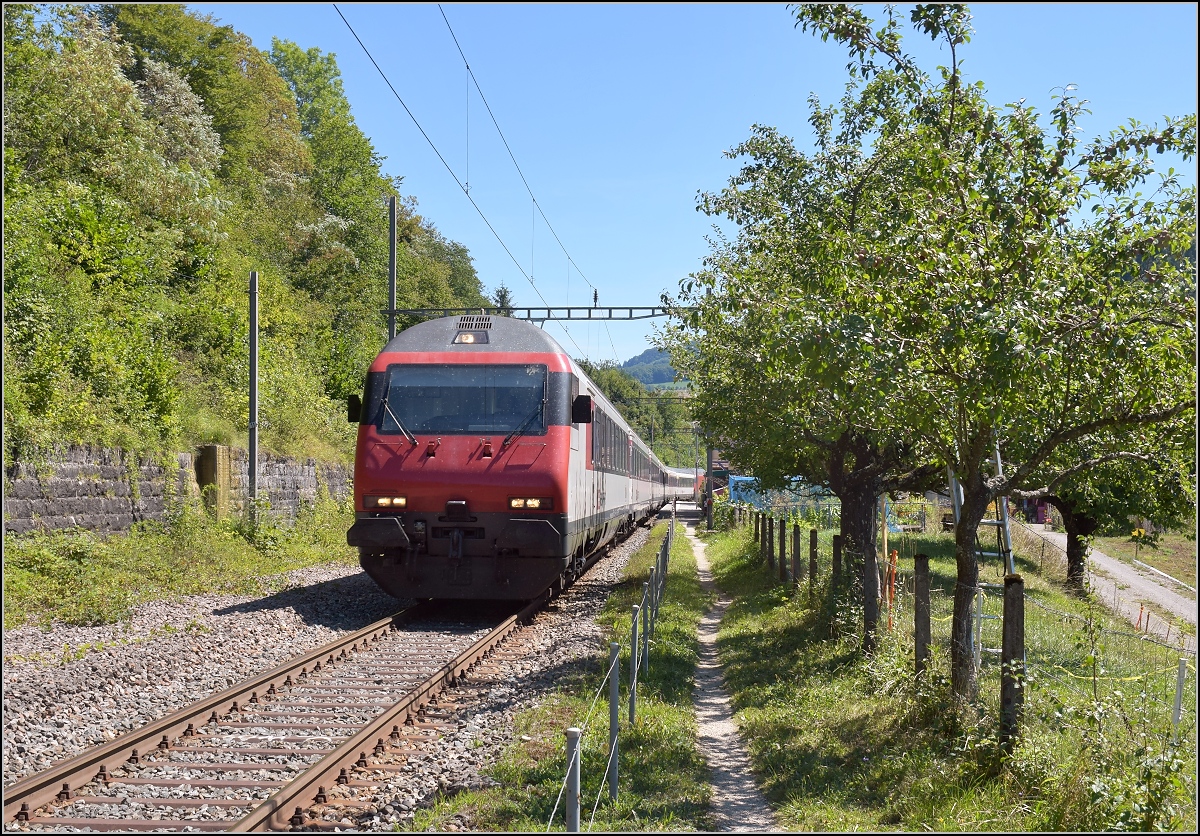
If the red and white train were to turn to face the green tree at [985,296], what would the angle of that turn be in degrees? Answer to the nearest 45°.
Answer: approximately 45° to its left

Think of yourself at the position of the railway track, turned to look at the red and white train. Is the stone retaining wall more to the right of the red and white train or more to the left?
left

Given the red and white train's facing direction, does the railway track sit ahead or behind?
ahead

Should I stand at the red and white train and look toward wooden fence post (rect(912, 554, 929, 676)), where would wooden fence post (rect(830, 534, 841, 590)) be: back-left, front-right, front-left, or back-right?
front-left

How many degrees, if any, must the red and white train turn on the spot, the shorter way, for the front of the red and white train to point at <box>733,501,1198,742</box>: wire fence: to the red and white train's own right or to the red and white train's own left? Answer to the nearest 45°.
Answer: approximately 45° to the red and white train's own left

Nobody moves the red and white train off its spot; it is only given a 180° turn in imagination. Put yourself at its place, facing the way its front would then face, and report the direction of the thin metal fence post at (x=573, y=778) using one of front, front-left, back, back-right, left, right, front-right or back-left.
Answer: back

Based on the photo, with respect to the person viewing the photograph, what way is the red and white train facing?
facing the viewer

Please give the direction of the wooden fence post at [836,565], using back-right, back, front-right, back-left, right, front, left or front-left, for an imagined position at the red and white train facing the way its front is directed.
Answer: left

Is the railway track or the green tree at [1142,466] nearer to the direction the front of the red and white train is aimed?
the railway track

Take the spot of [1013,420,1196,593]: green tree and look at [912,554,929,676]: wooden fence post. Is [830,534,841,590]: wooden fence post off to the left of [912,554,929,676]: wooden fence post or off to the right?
right

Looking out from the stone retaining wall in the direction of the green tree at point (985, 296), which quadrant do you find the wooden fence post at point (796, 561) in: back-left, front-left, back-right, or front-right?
front-left

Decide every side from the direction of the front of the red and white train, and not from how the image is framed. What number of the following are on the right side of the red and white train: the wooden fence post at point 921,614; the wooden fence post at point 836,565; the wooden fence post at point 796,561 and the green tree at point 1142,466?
0

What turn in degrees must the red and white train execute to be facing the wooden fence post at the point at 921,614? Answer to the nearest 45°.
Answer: approximately 45° to its left

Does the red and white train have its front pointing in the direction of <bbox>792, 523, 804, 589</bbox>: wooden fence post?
no
